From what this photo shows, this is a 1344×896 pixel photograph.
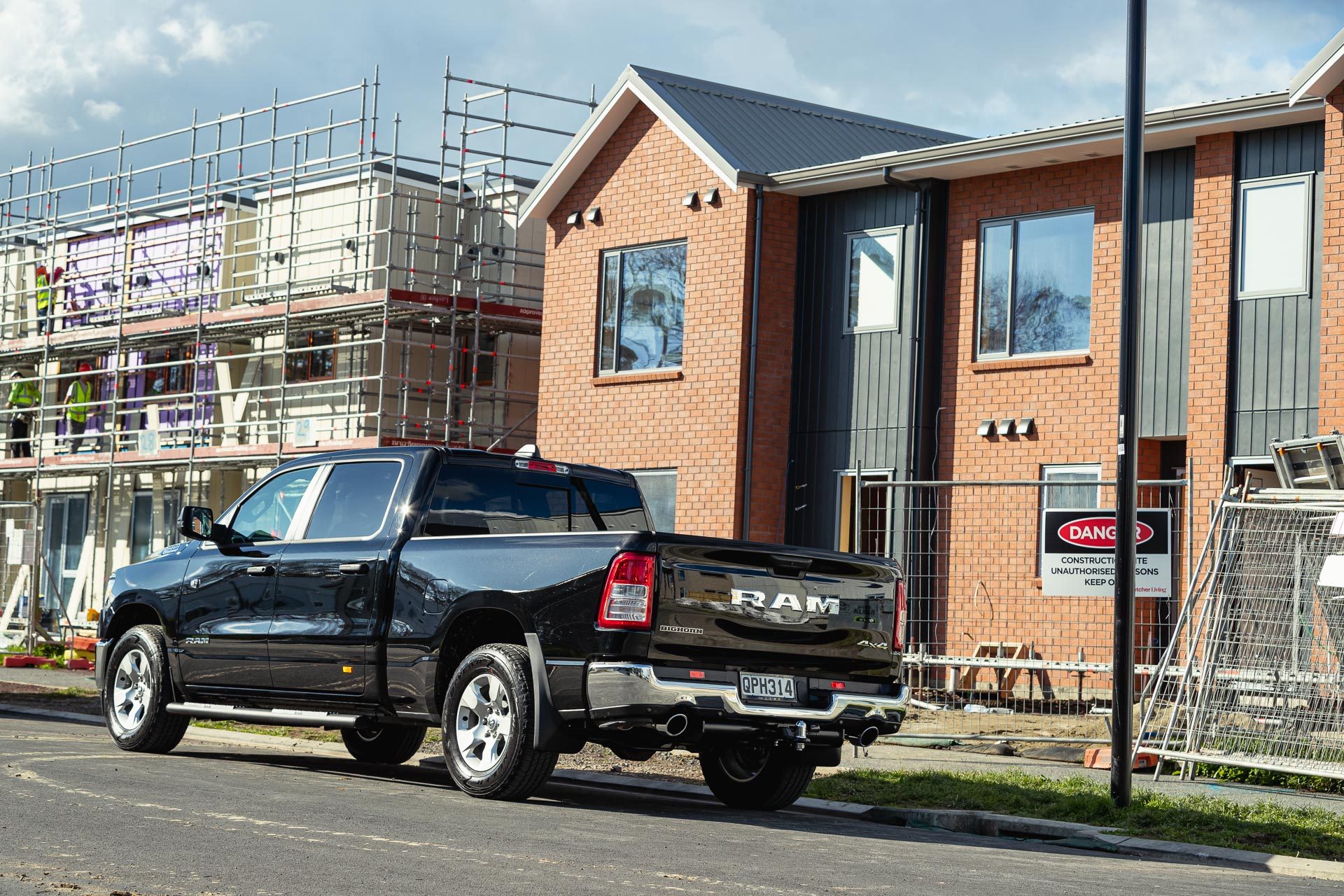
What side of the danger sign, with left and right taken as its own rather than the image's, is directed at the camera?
front

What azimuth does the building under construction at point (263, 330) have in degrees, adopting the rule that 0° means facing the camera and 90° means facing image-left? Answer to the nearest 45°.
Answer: approximately 45°

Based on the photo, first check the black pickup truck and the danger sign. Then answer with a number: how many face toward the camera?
1

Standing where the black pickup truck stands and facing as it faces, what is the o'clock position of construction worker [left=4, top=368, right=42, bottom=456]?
The construction worker is roughly at 1 o'clock from the black pickup truck.

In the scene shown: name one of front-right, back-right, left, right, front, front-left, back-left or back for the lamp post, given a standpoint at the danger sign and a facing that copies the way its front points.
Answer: front

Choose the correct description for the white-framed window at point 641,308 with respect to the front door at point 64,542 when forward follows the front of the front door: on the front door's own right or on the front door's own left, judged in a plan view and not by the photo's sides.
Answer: on the front door's own left

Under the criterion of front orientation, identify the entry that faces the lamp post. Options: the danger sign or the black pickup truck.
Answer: the danger sign

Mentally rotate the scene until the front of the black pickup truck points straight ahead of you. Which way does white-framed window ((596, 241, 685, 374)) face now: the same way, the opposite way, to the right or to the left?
to the left

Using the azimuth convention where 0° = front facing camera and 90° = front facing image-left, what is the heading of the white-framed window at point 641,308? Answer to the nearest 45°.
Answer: approximately 45°

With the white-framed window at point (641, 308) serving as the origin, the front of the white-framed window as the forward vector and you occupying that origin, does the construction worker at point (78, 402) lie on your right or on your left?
on your right

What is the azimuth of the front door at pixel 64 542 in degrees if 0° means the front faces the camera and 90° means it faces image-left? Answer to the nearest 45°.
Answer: approximately 45°

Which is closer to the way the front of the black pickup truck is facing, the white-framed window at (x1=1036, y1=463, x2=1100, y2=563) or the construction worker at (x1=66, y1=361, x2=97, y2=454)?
the construction worker

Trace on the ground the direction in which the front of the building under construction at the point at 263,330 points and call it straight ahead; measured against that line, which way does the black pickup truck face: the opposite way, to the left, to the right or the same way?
to the right
